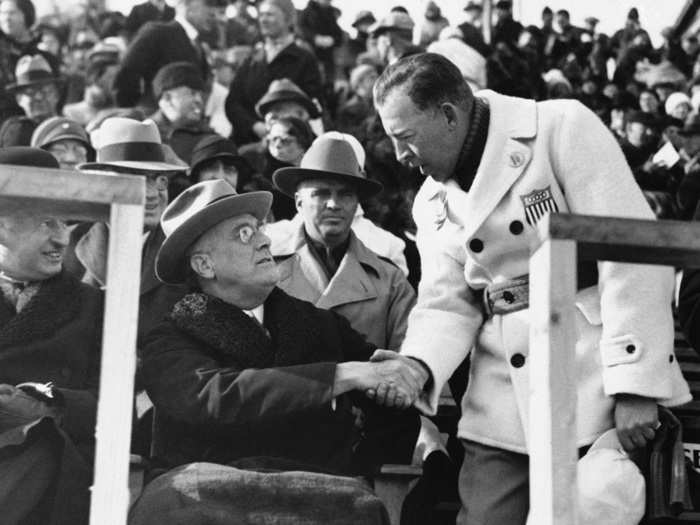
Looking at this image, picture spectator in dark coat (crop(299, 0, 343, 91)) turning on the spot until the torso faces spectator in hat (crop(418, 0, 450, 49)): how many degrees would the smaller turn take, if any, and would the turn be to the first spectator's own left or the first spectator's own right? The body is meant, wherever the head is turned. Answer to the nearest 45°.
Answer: approximately 90° to the first spectator's own left

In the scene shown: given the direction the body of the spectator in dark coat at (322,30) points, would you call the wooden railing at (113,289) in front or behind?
in front

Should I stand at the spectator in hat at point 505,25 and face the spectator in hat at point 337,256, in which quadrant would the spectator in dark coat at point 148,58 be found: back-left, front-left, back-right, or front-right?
front-right

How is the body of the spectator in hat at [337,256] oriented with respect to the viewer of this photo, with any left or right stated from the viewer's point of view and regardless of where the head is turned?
facing the viewer

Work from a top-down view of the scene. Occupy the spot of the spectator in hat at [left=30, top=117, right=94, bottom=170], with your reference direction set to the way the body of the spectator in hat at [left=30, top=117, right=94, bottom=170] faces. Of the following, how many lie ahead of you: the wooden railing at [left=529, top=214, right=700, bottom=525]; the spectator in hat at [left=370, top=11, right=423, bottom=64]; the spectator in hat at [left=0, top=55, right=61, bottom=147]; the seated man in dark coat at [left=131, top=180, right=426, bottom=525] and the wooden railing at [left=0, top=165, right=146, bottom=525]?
3

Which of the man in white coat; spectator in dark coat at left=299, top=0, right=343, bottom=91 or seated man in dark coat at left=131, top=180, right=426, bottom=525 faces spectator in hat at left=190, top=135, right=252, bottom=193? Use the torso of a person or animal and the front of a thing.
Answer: spectator in dark coat at left=299, top=0, right=343, bottom=91

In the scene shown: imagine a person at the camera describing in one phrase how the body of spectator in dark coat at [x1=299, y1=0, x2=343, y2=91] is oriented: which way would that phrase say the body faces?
toward the camera

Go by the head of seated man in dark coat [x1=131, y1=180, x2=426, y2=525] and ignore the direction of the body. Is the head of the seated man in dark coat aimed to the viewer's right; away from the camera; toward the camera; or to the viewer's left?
to the viewer's right

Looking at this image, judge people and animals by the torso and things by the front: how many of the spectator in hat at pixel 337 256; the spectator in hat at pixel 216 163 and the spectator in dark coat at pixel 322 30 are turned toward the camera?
3

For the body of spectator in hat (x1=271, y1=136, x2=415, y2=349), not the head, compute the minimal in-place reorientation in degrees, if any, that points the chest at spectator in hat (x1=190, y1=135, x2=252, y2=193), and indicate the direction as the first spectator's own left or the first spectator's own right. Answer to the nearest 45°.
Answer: approximately 135° to the first spectator's own right

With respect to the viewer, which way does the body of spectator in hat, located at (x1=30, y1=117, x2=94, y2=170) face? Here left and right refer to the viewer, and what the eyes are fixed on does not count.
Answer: facing the viewer

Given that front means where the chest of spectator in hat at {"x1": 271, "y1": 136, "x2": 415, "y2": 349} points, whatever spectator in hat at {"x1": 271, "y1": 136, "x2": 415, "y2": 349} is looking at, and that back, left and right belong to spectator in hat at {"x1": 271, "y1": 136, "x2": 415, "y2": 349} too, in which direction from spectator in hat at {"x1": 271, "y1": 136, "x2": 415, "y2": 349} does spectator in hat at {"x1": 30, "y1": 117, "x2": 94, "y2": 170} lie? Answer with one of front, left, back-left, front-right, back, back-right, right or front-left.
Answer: back-right

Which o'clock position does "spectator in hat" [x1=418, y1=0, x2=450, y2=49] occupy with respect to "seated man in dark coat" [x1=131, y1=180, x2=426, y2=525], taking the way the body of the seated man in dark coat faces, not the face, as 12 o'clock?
The spectator in hat is roughly at 8 o'clock from the seated man in dark coat.

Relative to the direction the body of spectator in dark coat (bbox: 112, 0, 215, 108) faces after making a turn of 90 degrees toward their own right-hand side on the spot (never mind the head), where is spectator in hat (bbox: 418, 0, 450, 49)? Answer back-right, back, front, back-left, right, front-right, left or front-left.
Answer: back
